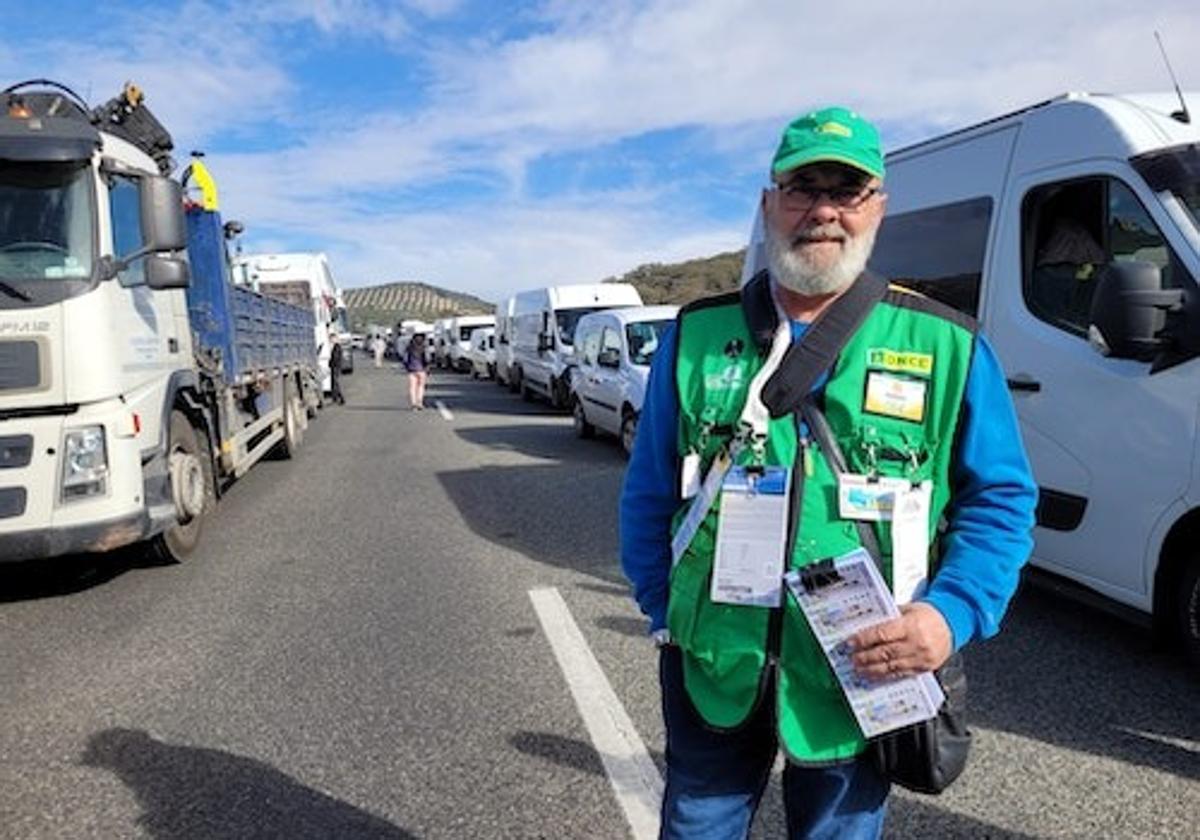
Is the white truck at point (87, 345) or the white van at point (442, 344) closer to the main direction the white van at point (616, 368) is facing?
the white truck

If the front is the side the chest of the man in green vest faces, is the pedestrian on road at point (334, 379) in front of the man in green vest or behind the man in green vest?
behind

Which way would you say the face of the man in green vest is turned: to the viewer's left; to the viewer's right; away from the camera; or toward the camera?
toward the camera

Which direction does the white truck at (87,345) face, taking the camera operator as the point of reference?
facing the viewer and to the left of the viewer

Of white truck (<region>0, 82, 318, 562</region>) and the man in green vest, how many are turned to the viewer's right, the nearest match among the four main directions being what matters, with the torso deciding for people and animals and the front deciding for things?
0

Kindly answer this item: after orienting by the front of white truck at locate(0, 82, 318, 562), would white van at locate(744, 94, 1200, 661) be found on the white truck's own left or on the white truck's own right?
on the white truck's own left

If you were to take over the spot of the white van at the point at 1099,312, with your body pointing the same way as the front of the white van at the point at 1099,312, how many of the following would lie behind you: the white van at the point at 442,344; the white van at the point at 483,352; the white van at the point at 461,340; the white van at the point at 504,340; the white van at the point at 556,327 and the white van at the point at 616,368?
6

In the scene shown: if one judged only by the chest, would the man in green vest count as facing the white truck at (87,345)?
no

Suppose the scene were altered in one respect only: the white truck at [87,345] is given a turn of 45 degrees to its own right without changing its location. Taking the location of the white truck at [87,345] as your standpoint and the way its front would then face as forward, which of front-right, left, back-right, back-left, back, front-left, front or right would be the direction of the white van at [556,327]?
back-right

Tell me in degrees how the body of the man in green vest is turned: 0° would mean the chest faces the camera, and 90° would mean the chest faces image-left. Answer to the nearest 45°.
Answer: approximately 0°

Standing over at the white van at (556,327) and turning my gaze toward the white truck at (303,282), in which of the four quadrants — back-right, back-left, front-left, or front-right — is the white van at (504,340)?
front-right
